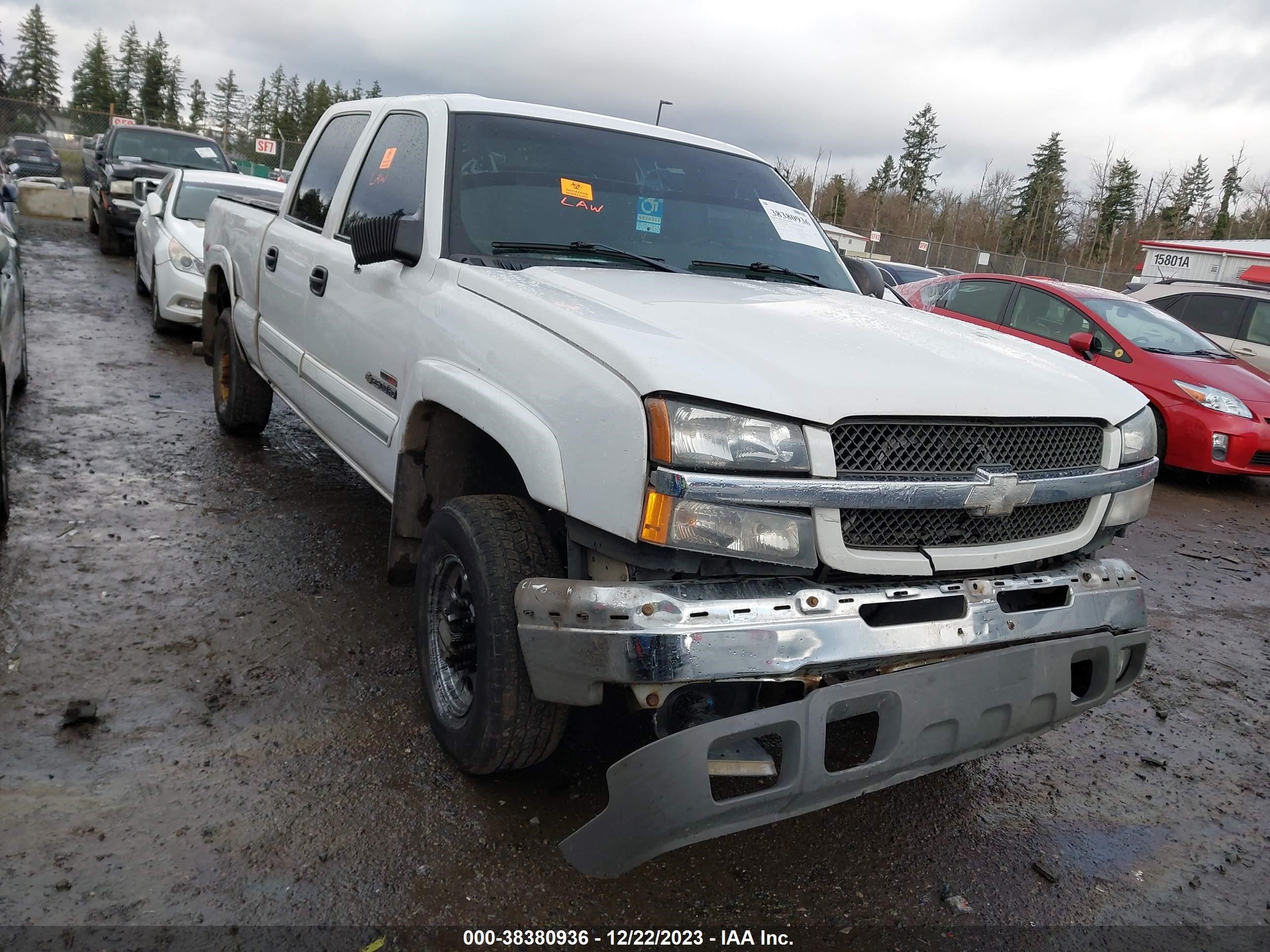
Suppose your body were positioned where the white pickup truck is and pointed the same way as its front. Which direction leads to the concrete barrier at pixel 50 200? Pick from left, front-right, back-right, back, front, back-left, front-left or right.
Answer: back

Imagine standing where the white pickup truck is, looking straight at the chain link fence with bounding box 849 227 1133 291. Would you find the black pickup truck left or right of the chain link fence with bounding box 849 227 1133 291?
left

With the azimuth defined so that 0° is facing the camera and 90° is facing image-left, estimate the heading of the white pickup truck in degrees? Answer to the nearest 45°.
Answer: approximately 315°

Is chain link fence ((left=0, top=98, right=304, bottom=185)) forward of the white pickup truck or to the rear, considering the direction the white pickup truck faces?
to the rear

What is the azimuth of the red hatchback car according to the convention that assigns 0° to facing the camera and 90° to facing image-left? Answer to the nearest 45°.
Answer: approximately 315°

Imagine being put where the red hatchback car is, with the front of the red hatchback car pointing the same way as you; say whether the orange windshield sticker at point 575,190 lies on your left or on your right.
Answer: on your right

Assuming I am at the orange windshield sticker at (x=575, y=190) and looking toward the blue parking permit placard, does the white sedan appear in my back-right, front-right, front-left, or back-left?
back-left

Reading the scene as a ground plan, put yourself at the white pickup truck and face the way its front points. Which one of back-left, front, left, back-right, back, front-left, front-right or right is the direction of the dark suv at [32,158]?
back
